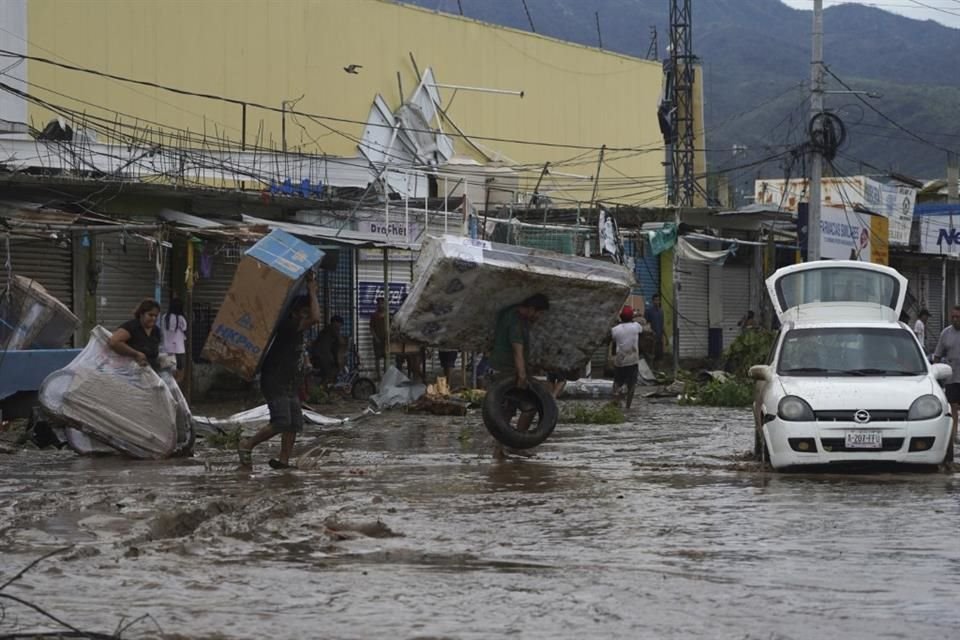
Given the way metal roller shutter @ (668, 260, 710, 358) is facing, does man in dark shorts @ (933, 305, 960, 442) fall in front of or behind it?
in front

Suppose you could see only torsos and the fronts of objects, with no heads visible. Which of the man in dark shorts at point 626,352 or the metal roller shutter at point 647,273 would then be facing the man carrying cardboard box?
the metal roller shutter

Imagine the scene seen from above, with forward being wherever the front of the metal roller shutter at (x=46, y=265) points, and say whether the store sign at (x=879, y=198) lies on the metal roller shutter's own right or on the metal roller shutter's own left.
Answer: on the metal roller shutter's own left

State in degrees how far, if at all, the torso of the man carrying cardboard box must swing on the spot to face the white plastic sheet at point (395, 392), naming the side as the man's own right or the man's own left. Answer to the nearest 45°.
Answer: approximately 90° to the man's own left

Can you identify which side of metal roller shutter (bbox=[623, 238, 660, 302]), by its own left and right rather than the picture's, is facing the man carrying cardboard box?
front

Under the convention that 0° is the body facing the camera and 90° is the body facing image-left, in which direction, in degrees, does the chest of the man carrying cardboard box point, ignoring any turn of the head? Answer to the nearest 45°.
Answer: approximately 270°

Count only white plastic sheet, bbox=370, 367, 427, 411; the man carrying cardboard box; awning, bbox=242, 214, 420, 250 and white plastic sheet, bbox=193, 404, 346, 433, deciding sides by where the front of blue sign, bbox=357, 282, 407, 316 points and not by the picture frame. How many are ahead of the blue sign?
4

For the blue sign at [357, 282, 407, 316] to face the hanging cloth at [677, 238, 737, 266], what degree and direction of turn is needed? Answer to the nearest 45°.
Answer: approximately 135° to its left
